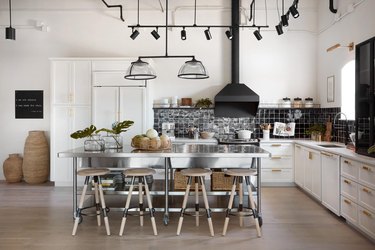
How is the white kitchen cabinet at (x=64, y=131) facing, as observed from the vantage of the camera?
facing the viewer

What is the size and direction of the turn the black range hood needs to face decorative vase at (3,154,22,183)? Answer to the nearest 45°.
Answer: approximately 90° to its right

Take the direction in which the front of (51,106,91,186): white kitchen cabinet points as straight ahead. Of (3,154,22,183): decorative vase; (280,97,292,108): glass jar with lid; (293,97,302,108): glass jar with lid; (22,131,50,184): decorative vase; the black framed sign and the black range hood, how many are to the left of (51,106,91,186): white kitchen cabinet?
3

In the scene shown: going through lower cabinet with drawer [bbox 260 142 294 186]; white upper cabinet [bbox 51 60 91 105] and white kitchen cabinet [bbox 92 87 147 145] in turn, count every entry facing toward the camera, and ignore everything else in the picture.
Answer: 3

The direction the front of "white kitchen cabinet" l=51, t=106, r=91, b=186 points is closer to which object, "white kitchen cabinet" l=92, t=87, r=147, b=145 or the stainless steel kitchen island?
the stainless steel kitchen island

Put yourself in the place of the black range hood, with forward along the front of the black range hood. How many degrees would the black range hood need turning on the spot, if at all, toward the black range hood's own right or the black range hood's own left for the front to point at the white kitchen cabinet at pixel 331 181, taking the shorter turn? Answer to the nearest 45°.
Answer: approximately 45° to the black range hood's own left

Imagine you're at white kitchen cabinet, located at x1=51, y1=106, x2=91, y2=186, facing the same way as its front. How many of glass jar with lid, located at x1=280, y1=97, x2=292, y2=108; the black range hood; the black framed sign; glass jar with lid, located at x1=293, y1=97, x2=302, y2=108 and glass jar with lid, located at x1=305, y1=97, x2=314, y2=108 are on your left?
4

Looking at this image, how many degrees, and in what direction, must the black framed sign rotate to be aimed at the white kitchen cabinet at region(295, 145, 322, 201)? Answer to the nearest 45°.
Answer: approximately 45° to its left

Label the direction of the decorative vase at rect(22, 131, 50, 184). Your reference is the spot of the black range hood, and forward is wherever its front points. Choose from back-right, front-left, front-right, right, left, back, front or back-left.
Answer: right

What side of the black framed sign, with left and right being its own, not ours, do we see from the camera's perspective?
front

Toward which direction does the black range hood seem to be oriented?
toward the camera

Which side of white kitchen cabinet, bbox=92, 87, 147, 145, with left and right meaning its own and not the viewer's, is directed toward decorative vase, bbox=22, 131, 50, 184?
right
